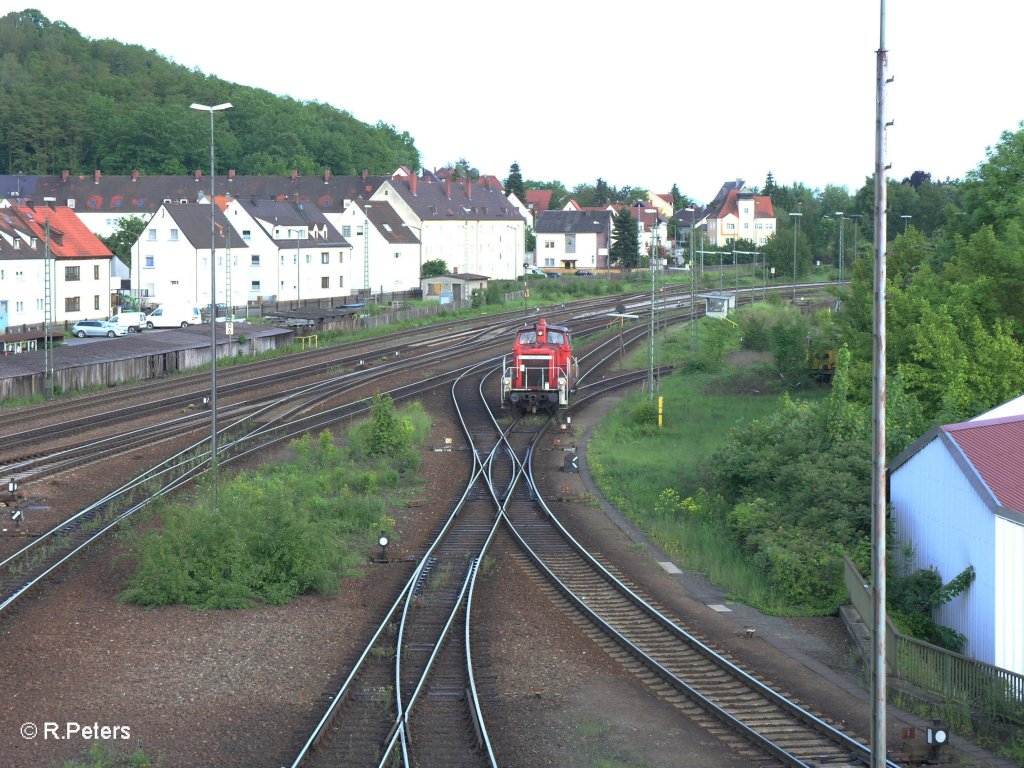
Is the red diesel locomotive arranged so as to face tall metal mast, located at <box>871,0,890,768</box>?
yes

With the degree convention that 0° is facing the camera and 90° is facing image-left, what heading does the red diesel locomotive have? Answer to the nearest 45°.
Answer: approximately 0°

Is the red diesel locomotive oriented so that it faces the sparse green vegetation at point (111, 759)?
yes

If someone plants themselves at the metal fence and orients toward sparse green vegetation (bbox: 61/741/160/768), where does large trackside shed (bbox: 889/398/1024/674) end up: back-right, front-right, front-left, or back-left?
back-right
